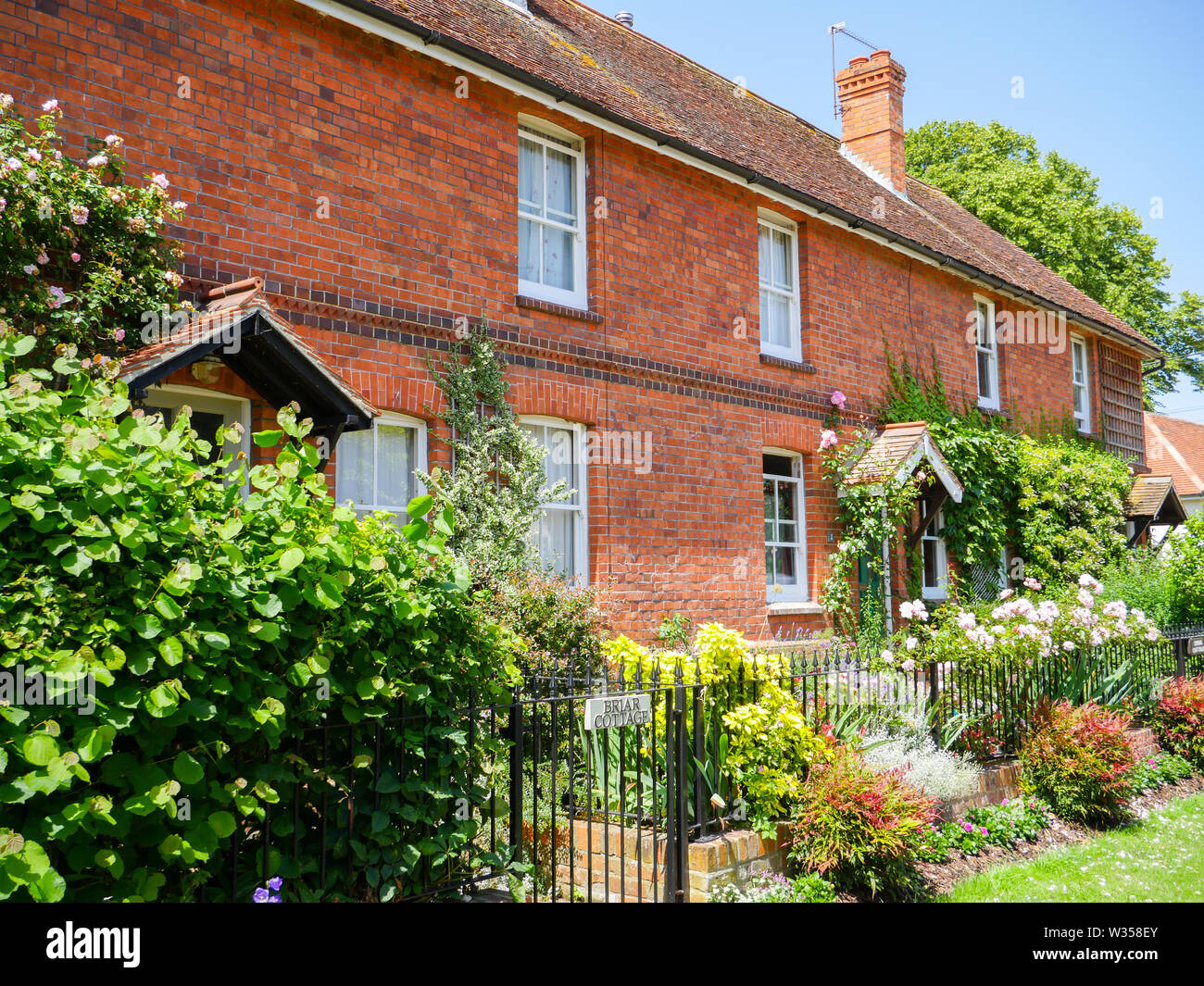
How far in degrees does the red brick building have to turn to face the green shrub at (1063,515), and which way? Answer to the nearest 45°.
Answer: approximately 90° to its left

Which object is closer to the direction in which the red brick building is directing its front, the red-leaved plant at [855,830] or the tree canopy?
the red-leaved plant

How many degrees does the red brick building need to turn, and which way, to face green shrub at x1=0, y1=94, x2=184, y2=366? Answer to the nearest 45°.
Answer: approximately 90° to its right

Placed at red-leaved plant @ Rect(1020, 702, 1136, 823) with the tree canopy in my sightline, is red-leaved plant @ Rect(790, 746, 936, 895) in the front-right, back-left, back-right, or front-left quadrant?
back-left

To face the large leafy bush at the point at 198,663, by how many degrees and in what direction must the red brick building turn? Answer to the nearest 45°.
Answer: approximately 45° to its right

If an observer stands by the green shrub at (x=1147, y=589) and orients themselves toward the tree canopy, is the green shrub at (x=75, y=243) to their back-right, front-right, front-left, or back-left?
back-left

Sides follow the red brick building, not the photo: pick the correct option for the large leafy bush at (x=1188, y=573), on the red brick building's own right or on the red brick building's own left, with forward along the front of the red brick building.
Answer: on the red brick building's own left

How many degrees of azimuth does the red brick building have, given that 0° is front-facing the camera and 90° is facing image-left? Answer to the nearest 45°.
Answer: approximately 315°

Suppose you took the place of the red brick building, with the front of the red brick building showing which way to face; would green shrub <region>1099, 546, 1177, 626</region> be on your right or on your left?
on your left
